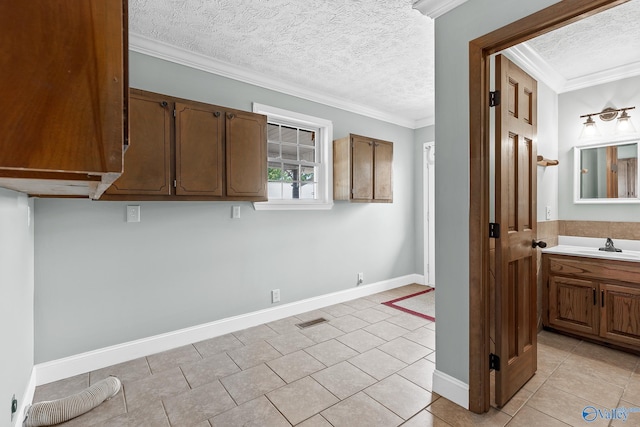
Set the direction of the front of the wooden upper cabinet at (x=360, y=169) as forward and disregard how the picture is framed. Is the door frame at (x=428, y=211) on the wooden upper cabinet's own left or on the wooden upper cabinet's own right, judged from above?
on the wooden upper cabinet's own left

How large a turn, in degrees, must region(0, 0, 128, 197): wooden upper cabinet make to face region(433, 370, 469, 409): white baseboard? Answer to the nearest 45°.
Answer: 0° — it already faces it

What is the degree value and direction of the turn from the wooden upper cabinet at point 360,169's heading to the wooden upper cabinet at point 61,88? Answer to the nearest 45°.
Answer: approximately 45° to its right

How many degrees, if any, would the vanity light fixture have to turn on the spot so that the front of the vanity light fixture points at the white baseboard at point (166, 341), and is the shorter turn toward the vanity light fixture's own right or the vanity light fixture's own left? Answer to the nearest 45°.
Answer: approximately 45° to the vanity light fixture's own right

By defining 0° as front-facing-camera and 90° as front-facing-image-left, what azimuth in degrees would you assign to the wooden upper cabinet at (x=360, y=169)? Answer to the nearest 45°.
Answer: approximately 315°

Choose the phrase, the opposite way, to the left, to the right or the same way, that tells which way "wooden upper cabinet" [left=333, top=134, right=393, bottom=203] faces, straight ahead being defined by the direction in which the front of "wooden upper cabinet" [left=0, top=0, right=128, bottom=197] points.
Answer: to the right

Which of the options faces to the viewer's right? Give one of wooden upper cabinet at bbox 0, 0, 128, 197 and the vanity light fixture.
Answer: the wooden upper cabinet

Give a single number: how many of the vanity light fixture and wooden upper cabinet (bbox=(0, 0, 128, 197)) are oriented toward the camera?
1

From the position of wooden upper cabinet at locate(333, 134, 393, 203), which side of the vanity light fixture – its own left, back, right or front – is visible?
right

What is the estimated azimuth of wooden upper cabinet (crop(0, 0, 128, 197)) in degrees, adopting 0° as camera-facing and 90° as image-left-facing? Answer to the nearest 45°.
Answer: approximately 270°

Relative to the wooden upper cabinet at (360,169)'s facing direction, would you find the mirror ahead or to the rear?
ahead

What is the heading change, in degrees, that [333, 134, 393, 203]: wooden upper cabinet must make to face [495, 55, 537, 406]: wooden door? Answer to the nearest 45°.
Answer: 0° — it already faces it

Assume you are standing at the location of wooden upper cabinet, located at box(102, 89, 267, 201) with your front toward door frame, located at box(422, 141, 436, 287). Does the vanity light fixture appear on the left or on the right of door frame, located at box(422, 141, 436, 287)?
right
